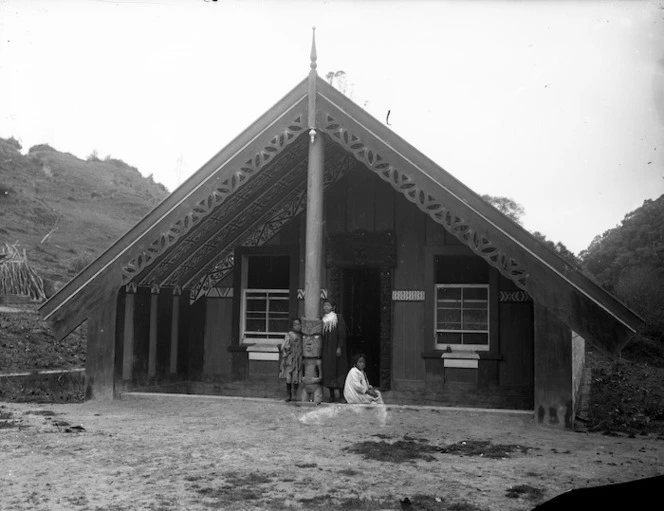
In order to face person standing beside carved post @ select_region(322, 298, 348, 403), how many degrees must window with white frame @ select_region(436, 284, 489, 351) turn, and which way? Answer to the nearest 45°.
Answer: approximately 45° to its right

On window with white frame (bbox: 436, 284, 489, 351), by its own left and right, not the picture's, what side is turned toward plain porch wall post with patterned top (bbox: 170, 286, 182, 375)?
right

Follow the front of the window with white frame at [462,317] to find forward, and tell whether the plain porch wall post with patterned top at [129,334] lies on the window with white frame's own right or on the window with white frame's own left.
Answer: on the window with white frame's own right

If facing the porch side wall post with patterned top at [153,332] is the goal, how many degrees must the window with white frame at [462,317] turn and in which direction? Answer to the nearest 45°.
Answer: approximately 90° to its right

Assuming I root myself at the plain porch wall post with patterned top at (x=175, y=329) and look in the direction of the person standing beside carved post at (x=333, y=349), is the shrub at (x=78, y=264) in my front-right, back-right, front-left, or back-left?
back-left

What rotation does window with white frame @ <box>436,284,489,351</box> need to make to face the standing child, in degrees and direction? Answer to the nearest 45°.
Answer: approximately 45° to its right

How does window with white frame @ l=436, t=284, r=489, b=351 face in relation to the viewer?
toward the camera
